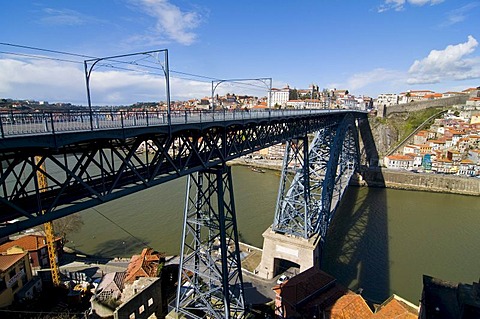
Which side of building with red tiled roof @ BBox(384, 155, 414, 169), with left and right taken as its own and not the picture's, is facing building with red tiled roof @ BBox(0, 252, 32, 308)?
front

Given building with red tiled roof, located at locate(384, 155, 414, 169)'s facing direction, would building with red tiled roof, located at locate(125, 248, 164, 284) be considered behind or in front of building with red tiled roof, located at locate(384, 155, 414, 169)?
in front

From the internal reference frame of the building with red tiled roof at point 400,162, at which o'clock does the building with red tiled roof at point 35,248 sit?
the building with red tiled roof at point 35,248 is roughly at 1 o'clock from the building with red tiled roof at point 400,162.

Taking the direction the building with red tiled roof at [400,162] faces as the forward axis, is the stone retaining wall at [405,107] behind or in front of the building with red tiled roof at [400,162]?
behind

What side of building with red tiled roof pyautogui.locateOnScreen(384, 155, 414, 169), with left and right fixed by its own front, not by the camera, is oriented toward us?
front

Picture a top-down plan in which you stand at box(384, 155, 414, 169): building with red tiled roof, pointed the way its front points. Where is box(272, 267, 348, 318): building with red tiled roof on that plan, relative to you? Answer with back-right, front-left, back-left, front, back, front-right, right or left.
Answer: front

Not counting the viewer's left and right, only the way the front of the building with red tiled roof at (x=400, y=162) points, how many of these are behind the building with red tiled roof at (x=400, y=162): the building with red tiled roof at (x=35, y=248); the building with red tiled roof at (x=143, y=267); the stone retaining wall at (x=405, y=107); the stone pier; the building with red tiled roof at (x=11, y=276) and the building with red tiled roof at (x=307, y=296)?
1

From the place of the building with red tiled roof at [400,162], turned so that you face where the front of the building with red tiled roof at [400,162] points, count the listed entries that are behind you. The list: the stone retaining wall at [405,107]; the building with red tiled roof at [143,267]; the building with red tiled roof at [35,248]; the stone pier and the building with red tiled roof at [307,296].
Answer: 1

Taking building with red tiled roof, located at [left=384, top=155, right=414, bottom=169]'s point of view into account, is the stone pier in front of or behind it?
in front

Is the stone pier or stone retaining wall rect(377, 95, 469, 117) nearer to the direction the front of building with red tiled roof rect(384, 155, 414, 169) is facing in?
the stone pier

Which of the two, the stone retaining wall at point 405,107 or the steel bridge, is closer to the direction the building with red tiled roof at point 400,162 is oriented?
the steel bridge
